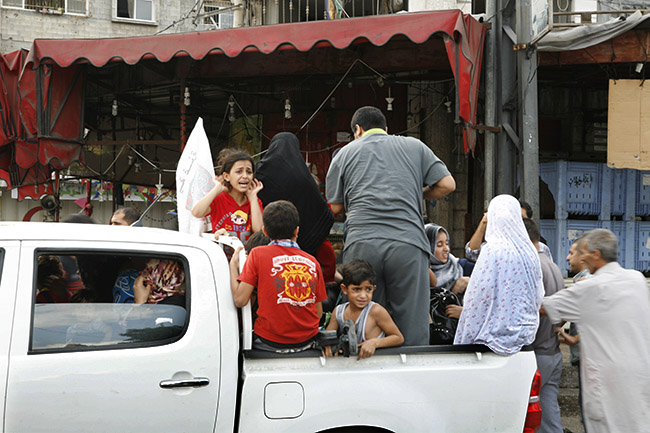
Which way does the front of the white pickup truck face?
to the viewer's left

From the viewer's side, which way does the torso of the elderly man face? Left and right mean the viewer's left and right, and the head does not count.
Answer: facing away from the viewer and to the left of the viewer

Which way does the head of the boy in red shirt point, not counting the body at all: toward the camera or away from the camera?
away from the camera

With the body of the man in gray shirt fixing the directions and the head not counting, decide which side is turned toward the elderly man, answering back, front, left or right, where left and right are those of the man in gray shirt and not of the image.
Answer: right

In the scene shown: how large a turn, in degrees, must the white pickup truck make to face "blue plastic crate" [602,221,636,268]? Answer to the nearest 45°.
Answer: approximately 135° to its right

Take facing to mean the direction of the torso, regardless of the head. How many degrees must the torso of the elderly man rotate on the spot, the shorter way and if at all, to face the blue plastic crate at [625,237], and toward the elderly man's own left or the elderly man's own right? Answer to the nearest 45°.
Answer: approximately 45° to the elderly man's own right

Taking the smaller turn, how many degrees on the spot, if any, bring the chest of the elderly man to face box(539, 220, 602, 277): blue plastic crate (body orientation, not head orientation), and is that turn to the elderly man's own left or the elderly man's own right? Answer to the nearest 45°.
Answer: approximately 45° to the elderly man's own right

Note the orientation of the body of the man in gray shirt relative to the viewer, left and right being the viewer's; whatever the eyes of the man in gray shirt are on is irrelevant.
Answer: facing away from the viewer

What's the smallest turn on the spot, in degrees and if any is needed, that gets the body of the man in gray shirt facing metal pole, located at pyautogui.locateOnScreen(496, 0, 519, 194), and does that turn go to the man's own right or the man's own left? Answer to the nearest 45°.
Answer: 0° — they already face it
